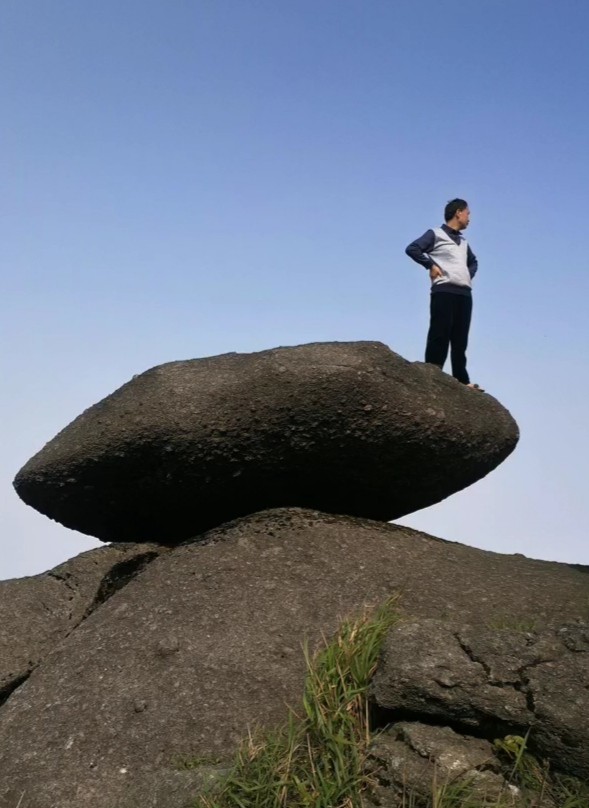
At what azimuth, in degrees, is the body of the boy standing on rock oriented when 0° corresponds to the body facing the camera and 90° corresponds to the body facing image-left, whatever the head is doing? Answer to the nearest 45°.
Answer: approximately 315°

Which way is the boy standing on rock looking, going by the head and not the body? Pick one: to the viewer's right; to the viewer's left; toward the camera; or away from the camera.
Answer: to the viewer's right
